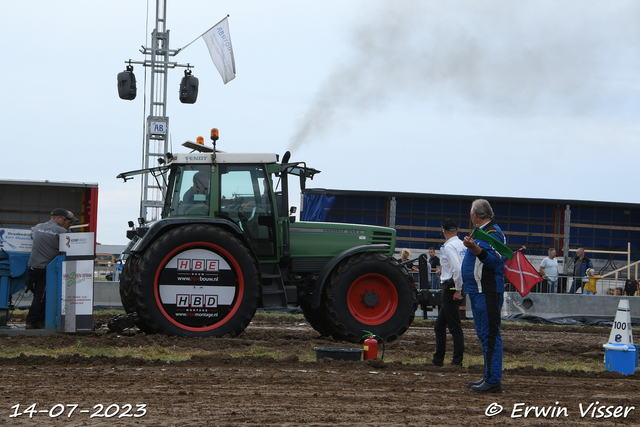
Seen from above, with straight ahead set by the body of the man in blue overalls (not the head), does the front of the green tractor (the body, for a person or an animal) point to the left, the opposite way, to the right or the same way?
the opposite way

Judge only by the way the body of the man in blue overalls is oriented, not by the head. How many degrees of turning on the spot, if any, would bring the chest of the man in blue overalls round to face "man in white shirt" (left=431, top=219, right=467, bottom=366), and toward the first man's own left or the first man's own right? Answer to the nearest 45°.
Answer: approximately 90° to the first man's own right

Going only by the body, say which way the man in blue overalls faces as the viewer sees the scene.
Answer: to the viewer's left

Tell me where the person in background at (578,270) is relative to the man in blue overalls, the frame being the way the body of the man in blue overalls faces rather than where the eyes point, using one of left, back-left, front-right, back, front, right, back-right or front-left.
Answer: right

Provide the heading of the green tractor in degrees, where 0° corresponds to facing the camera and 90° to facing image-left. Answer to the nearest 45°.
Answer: approximately 270°

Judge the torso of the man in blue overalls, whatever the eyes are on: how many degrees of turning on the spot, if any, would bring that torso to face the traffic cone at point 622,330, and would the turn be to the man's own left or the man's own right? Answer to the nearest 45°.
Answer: approximately 135° to the man's own right

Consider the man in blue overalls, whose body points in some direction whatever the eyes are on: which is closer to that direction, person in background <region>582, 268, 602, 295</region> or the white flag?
the white flag

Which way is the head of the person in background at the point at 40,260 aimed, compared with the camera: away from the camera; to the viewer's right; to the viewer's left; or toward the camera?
to the viewer's right

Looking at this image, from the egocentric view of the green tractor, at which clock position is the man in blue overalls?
The man in blue overalls is roughly at 2 o'clock from the green tractor.

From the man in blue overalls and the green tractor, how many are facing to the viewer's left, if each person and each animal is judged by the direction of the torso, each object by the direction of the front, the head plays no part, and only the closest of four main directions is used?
1

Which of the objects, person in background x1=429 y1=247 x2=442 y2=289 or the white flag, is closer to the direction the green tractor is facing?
the person in background

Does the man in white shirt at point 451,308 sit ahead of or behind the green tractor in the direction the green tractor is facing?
ahead

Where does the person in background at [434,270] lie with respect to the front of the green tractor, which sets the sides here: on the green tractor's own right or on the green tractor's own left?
on the green tractor's own left

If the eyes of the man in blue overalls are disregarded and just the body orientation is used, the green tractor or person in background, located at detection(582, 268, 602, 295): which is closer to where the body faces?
the green tractor

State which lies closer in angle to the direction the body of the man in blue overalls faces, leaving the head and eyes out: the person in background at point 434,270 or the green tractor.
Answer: the green tractor

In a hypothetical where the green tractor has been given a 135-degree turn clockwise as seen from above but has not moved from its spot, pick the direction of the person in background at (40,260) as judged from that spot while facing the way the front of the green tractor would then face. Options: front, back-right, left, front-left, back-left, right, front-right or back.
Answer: front-right

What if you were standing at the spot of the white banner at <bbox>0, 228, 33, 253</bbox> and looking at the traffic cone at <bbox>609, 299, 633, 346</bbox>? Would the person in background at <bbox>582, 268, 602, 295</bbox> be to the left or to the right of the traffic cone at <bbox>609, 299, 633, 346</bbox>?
left

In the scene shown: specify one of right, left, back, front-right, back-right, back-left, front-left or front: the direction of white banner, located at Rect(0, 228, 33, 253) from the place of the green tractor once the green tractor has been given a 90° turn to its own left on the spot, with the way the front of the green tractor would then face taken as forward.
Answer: left
